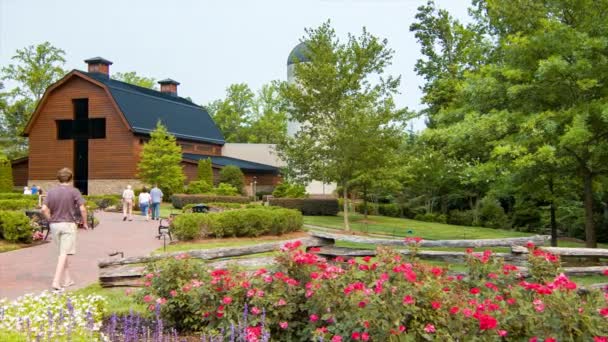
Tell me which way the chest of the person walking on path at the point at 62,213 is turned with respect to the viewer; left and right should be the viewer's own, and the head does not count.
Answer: facing away from the viewer

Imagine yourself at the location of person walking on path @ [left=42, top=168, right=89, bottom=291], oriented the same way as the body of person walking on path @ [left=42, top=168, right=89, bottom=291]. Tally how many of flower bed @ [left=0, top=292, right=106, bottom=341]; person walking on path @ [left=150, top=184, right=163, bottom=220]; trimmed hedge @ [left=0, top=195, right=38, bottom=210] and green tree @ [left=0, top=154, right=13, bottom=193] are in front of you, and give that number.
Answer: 3
